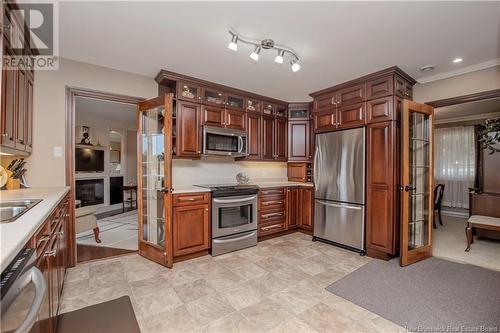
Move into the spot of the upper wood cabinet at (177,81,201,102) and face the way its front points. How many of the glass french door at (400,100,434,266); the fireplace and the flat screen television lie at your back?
2

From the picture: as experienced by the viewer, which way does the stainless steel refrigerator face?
facing the viewer and to the left of the viewer

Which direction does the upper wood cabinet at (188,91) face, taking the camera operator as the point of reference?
facing the viewer and to the right of the viewer

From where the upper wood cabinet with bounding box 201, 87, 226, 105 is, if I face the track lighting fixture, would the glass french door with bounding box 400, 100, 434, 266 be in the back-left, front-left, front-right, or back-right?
front-left

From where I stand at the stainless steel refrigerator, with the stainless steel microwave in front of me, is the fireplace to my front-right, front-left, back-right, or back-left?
front-right

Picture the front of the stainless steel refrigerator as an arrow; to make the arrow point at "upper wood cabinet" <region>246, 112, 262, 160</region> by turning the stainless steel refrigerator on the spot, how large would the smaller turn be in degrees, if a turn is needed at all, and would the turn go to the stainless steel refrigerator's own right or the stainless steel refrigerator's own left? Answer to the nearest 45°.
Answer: approximately 45° to the stainless steel refrigerator's own right
